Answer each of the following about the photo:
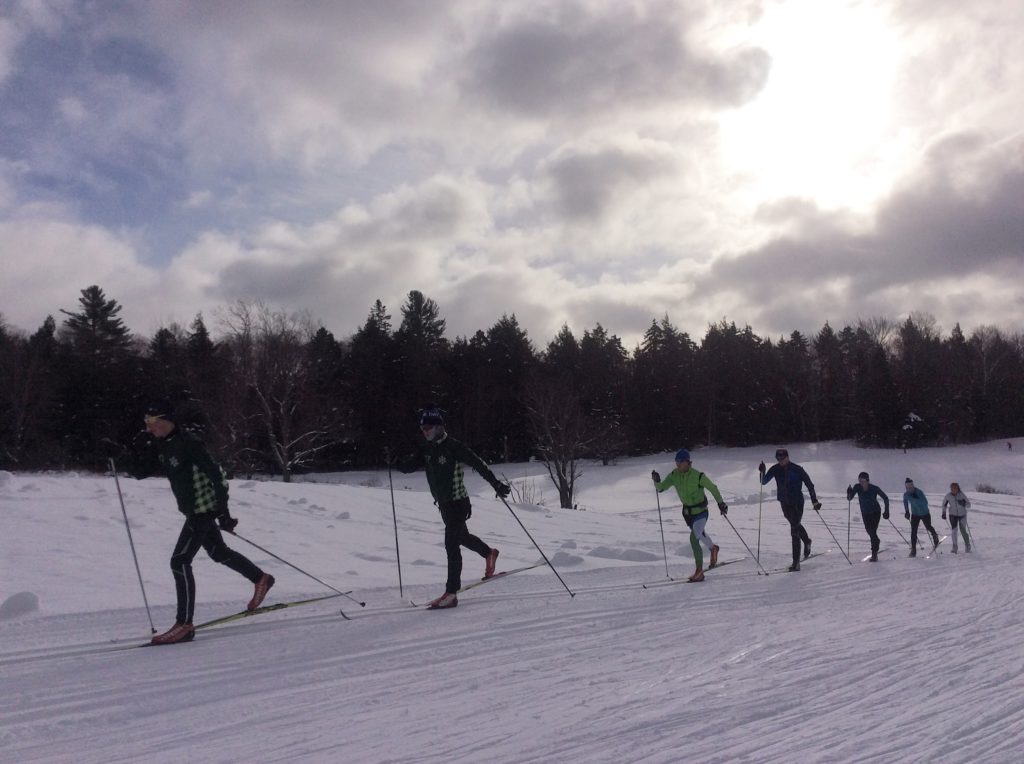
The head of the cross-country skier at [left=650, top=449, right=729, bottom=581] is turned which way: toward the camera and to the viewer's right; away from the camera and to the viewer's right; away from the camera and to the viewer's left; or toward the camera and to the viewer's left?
toward the camera and to the viewer's left

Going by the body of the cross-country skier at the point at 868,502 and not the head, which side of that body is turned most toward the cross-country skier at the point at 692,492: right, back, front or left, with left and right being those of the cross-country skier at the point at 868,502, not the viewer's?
front

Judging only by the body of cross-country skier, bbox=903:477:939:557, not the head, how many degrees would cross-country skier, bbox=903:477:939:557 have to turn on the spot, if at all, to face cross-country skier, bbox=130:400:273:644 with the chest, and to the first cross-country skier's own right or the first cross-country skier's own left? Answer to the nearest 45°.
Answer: approximately 45° to the first cross-country skier's own left

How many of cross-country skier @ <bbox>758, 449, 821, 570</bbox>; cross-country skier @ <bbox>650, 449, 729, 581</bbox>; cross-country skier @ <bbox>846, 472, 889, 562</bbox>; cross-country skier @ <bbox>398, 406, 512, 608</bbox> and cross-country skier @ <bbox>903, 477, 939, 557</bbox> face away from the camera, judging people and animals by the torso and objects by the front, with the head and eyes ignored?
0

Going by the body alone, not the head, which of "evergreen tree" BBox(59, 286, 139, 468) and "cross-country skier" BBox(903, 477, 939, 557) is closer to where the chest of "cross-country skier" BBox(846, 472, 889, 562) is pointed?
the evergreen tree

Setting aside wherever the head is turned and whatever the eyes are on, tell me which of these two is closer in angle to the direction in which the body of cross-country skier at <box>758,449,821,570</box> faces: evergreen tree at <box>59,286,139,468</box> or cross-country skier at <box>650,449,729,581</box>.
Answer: the cross-country skier

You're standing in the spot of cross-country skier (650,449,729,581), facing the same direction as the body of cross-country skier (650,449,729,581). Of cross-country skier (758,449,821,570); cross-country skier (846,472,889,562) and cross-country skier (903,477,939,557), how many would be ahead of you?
0

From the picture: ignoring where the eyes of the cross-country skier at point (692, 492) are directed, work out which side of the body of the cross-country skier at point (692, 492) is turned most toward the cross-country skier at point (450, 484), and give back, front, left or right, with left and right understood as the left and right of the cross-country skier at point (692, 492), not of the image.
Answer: front

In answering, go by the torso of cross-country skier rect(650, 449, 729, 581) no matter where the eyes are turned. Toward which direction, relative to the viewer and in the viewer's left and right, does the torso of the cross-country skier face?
facing the viewer and to the left of the viewer

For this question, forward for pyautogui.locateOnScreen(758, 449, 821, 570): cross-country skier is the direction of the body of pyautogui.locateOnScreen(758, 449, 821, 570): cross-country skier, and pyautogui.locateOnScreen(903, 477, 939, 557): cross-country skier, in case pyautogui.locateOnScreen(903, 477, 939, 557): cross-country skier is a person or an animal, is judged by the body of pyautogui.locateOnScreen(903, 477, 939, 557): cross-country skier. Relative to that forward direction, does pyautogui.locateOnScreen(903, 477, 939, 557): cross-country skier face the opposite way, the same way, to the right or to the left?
the same way

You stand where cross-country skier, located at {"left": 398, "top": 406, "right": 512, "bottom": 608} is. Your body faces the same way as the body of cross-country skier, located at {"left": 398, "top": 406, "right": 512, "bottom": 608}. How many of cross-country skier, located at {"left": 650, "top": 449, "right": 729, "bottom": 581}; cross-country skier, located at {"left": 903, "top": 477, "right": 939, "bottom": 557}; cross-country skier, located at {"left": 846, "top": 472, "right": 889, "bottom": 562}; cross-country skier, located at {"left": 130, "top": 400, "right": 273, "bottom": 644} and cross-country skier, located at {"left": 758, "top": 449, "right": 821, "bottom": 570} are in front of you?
1

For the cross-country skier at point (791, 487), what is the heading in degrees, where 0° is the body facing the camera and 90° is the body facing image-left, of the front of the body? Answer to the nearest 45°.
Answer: approximately 45°

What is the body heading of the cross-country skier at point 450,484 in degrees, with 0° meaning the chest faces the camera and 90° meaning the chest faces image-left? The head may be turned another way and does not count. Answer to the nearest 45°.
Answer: approximately 45°

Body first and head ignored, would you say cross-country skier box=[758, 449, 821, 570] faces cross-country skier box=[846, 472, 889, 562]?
no

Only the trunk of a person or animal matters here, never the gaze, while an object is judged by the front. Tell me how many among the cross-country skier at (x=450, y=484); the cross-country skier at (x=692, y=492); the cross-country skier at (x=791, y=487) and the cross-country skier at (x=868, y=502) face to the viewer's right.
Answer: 0

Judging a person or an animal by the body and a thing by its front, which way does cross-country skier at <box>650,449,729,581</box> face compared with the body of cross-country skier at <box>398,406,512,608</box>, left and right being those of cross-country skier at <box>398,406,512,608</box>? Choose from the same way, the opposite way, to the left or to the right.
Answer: the same way

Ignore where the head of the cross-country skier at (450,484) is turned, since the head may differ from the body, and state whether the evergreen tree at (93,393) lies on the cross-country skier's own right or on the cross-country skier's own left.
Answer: on the cross-country skier's own right
